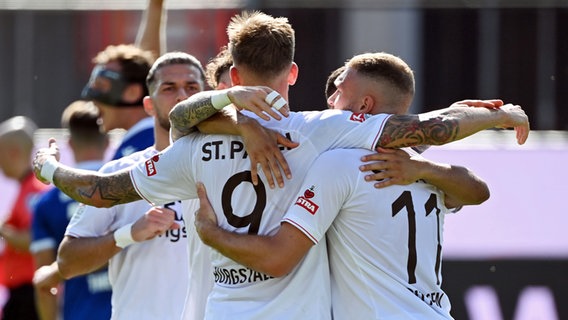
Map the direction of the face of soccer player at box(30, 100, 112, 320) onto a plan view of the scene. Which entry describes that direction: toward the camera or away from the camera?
away from the camera

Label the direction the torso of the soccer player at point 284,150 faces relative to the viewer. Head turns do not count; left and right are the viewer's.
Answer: facing away from the viewer

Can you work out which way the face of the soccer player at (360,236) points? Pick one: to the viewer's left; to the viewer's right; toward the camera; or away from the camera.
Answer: to the viewer's left

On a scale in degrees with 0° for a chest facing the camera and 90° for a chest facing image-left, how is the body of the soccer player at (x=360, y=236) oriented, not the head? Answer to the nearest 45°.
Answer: approximately 135°

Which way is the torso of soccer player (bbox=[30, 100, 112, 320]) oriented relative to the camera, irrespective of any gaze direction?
away from the camera
